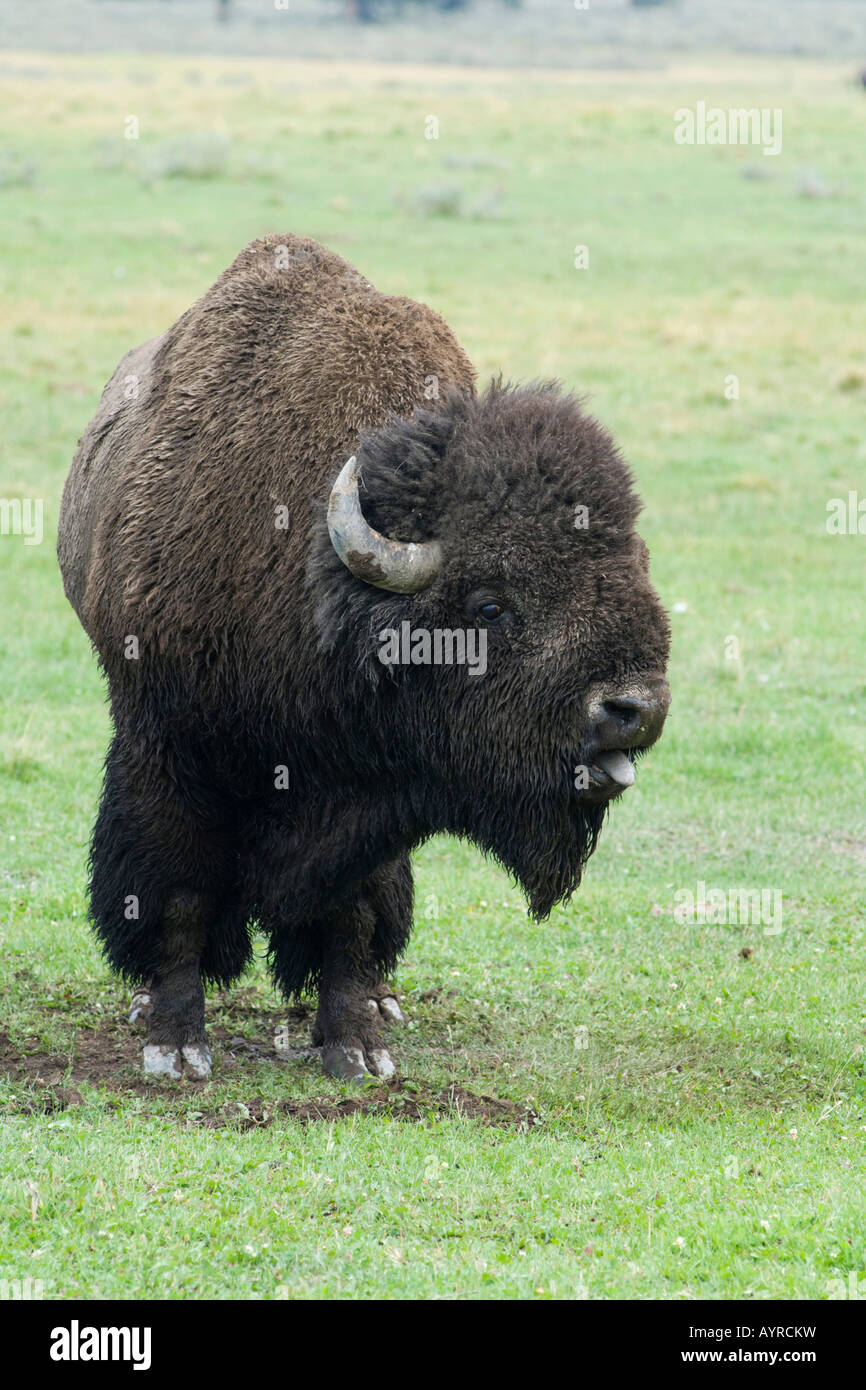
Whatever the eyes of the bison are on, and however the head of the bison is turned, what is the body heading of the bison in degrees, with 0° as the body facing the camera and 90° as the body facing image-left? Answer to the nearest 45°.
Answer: approximately 315°
